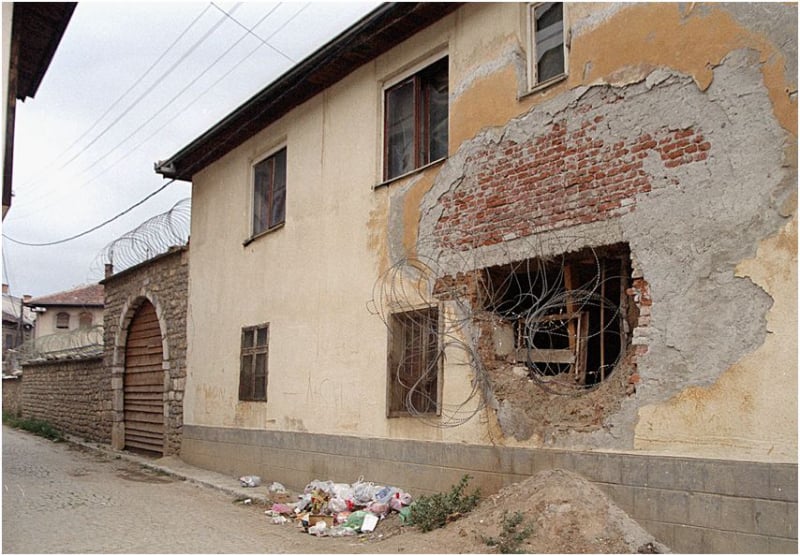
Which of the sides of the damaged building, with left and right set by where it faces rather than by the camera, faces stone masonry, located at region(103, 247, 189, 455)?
right

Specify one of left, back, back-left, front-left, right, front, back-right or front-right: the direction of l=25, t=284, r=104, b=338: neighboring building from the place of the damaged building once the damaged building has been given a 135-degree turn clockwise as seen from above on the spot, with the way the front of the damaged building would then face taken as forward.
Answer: front-left

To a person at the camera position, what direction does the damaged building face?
facing the viewer and to the left of the viewer

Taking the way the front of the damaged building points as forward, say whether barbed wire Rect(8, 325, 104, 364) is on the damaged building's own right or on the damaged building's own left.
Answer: on the damaged building's own right

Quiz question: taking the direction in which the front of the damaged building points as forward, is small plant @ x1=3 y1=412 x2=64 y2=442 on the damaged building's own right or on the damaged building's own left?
on the damaged building's own right
